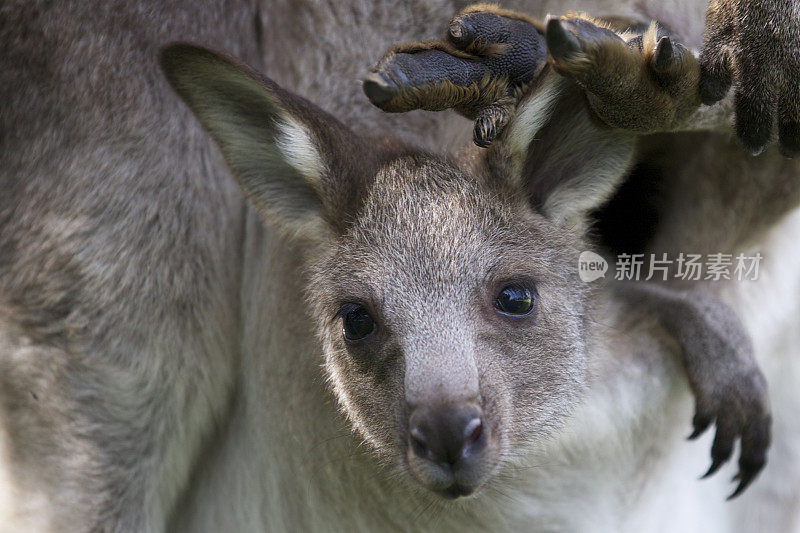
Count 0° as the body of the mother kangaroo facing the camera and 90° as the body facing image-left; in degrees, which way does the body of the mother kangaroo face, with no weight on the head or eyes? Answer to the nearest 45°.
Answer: approximately 315°
